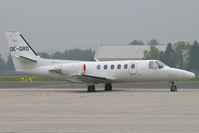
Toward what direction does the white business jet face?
to the viewer's right
